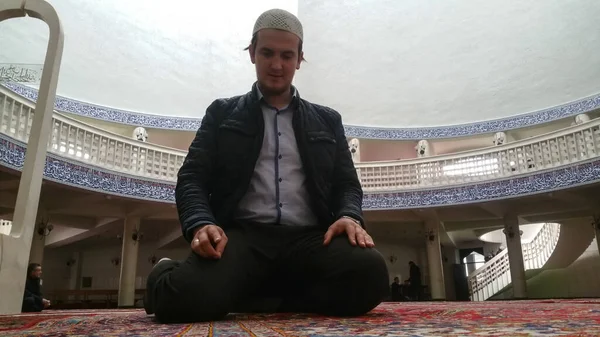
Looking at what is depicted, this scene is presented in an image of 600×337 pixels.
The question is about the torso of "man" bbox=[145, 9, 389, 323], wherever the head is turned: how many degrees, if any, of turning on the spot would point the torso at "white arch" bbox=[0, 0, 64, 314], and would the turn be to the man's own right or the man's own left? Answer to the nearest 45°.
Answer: approximately 135° to the man's own right

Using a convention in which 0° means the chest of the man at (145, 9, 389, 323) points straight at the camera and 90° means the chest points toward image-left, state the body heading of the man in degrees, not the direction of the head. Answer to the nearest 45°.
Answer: approximately 0°

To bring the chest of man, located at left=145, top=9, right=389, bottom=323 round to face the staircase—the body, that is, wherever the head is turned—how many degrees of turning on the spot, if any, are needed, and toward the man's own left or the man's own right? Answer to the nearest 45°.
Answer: approximately 135° to the man's own left

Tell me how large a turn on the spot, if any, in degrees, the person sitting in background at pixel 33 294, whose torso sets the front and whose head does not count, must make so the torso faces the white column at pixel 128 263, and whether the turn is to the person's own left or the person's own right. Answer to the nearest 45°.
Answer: approximately 45° to the person's own left

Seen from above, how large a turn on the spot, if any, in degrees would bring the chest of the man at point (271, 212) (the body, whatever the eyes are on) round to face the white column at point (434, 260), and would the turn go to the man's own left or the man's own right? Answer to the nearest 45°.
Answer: approximately 135° to the man's own left

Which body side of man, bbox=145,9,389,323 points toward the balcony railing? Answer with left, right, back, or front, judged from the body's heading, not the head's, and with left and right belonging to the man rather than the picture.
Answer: back

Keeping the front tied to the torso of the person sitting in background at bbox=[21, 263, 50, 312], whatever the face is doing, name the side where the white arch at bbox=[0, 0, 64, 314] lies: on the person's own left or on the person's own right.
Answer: on the person's own right
